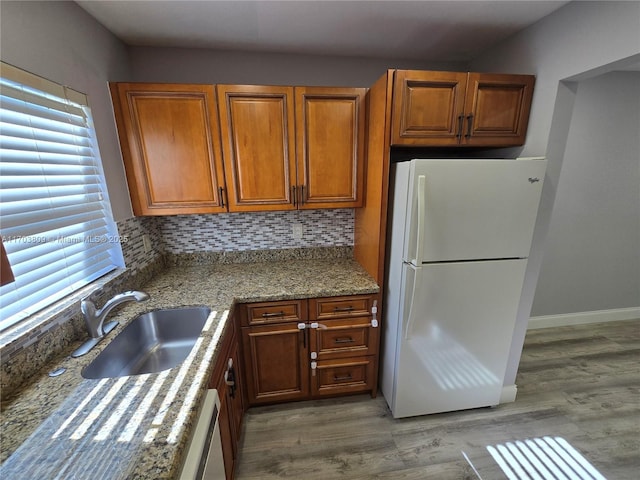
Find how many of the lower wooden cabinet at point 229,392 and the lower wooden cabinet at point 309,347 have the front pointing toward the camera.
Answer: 1

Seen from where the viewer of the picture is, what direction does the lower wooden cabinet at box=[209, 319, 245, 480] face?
facing to the right of the viewer

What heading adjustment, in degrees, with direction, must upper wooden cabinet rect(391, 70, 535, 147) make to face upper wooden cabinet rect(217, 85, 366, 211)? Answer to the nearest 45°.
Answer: approximately 90° to its right

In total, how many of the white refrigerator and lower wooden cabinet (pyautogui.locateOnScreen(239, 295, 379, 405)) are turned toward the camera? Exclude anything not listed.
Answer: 2

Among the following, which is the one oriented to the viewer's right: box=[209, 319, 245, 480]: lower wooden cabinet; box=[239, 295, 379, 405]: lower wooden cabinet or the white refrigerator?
box=[209, 319, 245, 480]: lower wooden cabinet

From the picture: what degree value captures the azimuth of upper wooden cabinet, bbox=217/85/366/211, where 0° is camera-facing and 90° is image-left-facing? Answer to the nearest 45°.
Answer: approximately 0°

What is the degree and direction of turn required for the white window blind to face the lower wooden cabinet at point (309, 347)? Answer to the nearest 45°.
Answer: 0° — it already faces it

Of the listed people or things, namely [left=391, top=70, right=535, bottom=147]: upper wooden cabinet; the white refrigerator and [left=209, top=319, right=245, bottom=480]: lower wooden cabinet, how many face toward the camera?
2

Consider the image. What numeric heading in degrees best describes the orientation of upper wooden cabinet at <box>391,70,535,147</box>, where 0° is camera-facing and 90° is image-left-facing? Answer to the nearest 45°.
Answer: approximately 0°

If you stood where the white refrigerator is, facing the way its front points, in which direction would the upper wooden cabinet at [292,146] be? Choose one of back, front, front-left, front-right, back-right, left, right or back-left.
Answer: right

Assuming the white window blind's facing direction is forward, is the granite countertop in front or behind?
in front

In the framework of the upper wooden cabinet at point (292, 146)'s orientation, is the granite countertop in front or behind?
in front

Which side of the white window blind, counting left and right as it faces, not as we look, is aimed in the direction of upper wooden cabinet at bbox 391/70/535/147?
front
